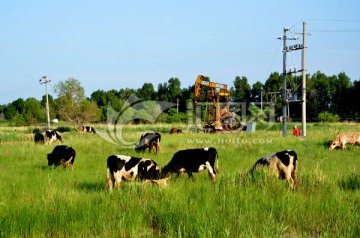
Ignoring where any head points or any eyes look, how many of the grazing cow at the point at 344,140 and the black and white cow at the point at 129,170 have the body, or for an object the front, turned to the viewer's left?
1

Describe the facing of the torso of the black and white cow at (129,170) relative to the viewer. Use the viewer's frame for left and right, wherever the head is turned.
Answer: facing to the right of the viewer

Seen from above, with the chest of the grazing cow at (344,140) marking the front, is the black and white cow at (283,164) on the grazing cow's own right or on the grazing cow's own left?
on the grazing cow's own left

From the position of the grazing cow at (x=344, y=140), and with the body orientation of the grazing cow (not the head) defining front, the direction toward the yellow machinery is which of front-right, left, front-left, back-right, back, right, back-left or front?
front-right

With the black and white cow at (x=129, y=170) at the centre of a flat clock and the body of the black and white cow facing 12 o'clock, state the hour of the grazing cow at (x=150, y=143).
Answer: The grazing cow is roughly at 9 o'clock from the black and white cow.

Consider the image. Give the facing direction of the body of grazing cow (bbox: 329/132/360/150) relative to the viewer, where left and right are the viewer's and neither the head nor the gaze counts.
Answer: facing to the left of the viewer

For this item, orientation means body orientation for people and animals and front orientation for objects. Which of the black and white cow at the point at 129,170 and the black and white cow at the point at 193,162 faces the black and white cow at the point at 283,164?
the black and white cow at the point at 129,170

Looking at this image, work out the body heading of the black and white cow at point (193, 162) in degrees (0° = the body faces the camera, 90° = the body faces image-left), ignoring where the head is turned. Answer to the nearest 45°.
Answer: approximately 90°

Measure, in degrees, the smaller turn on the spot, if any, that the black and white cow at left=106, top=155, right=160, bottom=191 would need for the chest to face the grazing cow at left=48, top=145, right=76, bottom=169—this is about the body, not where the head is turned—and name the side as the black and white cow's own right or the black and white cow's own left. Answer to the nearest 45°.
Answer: approximately 135° to the black and white cow's own left

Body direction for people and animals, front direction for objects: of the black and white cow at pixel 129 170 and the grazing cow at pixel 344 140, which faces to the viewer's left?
the grazing cow

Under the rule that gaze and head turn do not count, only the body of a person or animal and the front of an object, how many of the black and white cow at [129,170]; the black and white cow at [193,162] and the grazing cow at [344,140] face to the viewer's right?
1
